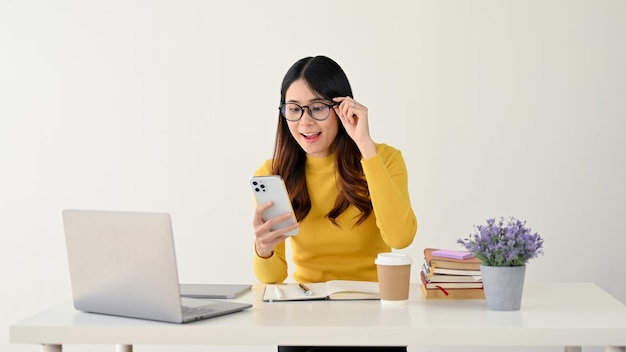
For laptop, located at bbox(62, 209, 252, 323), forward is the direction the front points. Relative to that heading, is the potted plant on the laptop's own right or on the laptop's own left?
on the laptop's own right

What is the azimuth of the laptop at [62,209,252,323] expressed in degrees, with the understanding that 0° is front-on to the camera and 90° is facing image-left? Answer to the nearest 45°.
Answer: approximately 225°

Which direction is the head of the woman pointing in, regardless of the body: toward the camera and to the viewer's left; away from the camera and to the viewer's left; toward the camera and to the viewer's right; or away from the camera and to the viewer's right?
toward the camera and to the viewer's left

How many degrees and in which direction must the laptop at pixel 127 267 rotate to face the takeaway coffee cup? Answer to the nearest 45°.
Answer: approximately 45° to its right

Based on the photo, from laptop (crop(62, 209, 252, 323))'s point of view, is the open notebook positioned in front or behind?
in front

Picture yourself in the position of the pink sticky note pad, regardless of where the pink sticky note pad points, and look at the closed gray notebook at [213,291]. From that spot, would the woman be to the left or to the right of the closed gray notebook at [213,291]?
right

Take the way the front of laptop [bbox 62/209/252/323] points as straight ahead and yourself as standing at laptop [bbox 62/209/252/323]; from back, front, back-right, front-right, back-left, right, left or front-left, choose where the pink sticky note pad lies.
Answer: front-right
